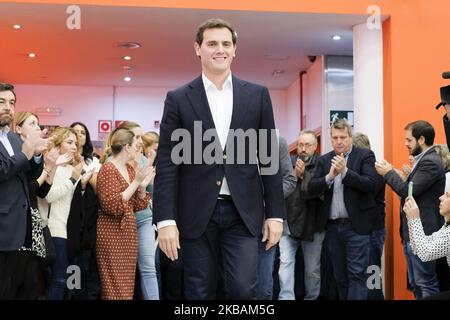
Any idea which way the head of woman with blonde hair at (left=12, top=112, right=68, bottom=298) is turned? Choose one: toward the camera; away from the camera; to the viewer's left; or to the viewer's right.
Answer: to the viewer's right

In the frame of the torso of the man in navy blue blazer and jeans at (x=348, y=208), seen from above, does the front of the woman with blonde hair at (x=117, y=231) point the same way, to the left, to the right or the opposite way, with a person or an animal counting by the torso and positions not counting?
to the left

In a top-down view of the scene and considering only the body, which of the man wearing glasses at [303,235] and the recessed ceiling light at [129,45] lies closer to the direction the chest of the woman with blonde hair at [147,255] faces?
the man wearing glasses

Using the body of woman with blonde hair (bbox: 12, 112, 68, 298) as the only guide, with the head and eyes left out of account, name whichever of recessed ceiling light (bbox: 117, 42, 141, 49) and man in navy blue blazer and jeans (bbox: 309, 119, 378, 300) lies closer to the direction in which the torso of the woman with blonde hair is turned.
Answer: the man in navy blue blazer and jeans

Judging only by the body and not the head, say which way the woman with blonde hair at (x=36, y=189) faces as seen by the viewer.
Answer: to the viewer's right

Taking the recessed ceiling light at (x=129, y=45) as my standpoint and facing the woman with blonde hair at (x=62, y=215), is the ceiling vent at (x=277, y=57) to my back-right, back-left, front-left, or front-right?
back-left

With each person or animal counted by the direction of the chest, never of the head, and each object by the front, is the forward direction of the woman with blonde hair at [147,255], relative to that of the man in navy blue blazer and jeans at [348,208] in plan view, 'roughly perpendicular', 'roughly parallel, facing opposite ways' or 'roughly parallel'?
roughly perpendicular

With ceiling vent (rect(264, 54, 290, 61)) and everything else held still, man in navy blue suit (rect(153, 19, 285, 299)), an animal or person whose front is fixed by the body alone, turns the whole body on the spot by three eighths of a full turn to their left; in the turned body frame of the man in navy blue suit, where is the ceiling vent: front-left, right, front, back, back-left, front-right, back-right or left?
front-left

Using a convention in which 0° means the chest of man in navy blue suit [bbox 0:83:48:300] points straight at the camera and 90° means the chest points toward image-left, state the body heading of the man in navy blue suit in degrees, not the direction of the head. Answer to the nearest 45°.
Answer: approximately 315°

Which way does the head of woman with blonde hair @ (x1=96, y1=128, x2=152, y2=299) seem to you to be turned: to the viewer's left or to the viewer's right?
to the viewer's right

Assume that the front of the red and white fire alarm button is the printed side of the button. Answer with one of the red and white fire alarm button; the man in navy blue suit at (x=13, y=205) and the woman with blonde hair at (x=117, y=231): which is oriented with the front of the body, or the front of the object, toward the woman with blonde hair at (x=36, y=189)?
the red and white fire alarm button
